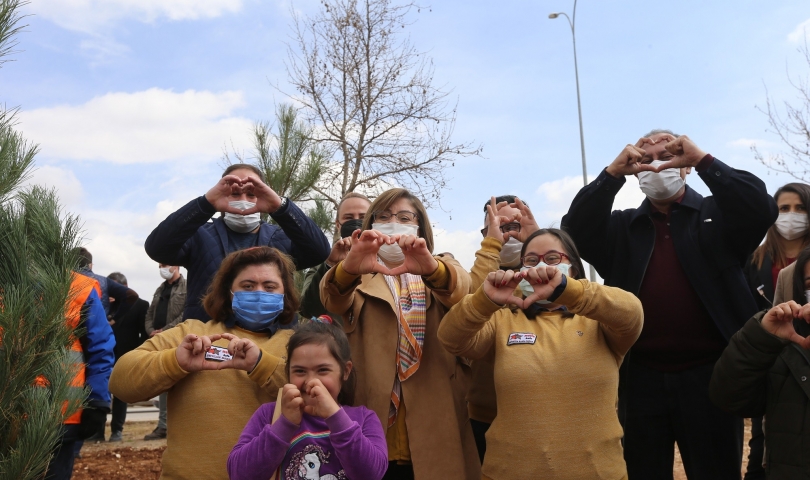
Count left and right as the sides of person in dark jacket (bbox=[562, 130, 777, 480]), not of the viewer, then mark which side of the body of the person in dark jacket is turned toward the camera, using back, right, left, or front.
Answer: front

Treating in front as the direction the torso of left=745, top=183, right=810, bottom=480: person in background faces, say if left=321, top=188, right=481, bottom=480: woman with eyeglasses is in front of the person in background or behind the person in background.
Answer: in front

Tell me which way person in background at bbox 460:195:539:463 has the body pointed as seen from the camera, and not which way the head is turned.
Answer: toward the camera

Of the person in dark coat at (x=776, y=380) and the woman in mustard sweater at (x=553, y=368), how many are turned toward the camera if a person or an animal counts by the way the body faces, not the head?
2

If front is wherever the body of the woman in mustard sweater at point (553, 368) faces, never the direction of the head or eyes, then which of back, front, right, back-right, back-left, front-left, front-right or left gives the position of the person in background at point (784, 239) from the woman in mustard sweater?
back-left

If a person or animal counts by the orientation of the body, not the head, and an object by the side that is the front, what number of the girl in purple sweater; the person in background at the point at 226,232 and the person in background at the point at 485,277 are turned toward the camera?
3

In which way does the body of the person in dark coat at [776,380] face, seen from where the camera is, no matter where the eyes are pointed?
toward the camera

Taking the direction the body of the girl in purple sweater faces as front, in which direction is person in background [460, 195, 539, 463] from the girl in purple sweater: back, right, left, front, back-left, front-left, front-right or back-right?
back-left

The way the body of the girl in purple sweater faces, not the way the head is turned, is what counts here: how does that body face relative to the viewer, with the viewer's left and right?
facing the viewer

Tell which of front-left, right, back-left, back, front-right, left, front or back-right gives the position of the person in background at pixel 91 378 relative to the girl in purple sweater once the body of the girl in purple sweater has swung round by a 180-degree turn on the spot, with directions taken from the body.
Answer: front-left

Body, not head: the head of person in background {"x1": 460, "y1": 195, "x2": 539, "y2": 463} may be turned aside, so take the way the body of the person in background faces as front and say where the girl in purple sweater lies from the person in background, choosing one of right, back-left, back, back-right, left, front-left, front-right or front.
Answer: front-right

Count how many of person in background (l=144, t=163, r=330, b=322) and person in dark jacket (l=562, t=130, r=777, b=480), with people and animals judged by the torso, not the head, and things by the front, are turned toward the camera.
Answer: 2
